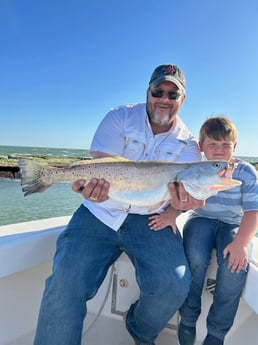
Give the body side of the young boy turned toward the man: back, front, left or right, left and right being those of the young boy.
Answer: right

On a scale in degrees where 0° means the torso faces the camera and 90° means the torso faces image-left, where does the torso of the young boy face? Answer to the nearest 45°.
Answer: approximately 0°

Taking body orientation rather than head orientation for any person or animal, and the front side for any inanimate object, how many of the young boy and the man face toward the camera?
2

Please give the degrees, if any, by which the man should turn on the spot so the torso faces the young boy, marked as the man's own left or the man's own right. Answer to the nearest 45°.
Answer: approximately 90° to the man's own left
